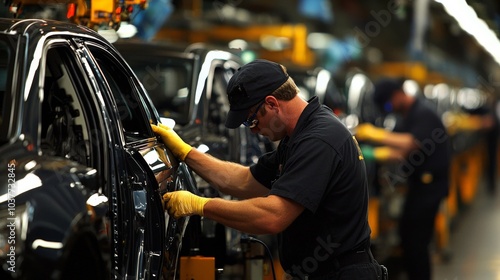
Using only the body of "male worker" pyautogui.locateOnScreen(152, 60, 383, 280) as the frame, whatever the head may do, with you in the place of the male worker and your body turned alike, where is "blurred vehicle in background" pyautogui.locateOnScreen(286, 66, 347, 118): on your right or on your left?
on your right

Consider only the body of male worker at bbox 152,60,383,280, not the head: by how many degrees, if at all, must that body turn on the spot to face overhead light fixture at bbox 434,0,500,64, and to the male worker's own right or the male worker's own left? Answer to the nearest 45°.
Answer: approximately 90° to the male worker's own right

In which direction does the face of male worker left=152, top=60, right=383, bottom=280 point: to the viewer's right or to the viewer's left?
to the viewer's left

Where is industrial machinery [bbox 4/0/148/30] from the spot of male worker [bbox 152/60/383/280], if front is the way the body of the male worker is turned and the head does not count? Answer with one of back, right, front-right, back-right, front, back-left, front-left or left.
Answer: front-right

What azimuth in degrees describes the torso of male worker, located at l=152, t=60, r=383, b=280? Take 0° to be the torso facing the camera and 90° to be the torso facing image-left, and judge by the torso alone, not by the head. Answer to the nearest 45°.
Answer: approximately 90°

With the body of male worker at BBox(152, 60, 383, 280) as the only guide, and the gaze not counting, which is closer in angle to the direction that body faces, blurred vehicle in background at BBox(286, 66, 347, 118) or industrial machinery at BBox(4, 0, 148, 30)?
the industrial machinery

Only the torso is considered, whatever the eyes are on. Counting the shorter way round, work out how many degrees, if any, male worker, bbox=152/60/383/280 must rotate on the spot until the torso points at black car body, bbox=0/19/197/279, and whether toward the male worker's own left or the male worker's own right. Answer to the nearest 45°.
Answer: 0° — they already face it
